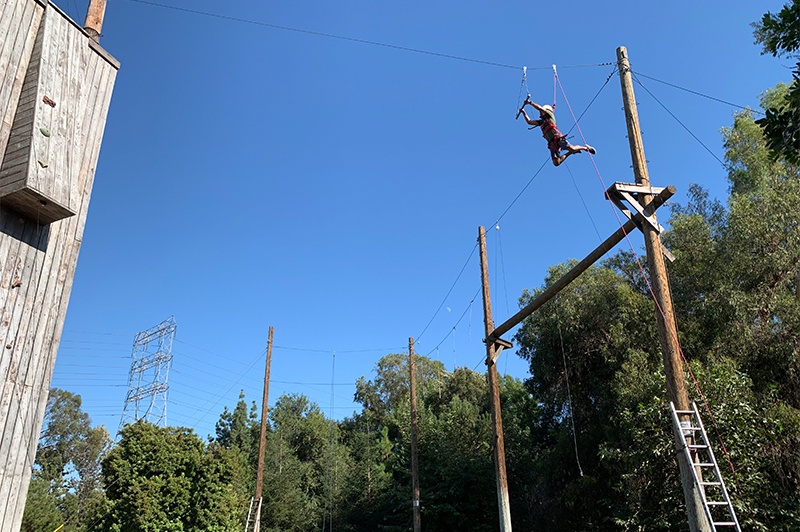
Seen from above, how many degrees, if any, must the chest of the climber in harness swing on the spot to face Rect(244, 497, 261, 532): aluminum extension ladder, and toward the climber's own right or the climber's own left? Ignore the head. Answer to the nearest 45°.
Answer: approximately 45° to the climber's own right

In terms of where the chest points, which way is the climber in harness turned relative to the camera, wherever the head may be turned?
to the viewer's left

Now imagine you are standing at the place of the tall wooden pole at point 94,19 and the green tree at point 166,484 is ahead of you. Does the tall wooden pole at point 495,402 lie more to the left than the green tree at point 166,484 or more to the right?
right
